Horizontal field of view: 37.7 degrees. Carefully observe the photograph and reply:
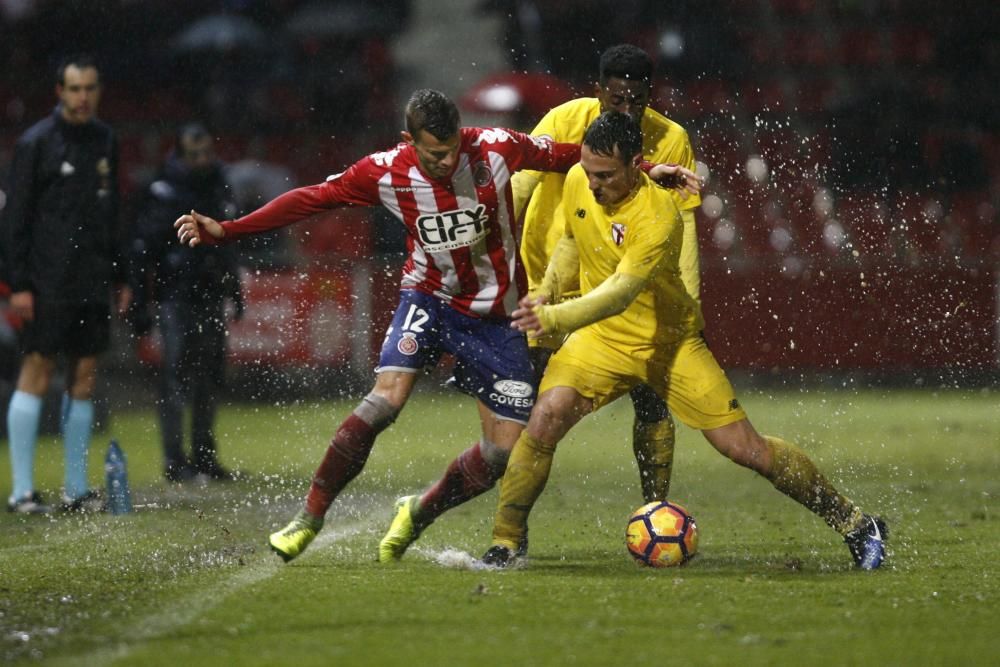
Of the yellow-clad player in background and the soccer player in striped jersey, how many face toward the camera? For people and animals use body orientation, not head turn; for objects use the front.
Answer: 2

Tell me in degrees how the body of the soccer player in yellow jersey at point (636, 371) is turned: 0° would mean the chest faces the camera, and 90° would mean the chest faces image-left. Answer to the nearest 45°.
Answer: approximately 45°

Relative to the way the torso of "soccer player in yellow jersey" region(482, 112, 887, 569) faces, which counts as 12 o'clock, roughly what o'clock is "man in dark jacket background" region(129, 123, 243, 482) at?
The man in dark jacket background is roughly at 3 o'clock from the soccer player in yellow jersey.

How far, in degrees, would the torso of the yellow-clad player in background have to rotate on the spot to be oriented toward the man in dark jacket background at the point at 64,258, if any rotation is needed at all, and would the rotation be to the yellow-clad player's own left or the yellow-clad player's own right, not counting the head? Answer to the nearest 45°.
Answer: approximately 135° to the yellow-clad player's own right

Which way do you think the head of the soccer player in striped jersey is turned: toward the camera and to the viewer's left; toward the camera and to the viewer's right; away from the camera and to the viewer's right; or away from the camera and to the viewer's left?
toward the camera and to the viewer's right
